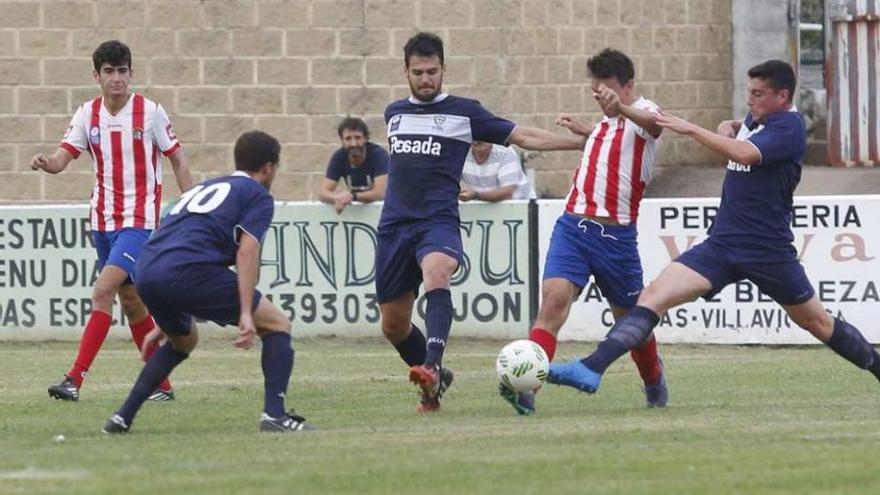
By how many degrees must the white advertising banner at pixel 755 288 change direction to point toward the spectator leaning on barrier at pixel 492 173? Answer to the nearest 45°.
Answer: approximately 90° to its right

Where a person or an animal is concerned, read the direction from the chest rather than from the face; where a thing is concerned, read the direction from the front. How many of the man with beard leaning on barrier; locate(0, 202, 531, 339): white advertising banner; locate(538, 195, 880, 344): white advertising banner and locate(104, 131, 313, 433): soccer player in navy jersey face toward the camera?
3

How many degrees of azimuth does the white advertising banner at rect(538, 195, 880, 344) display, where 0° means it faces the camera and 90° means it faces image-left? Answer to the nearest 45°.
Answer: approximately 0°

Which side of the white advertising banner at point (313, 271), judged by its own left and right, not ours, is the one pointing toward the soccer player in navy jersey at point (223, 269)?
front

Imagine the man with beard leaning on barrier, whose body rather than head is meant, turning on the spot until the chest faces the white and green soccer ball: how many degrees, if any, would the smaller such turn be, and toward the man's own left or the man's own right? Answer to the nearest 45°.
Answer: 0° — they already face it

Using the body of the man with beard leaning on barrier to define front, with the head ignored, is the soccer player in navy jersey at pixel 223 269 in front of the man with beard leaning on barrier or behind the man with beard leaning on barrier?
in front

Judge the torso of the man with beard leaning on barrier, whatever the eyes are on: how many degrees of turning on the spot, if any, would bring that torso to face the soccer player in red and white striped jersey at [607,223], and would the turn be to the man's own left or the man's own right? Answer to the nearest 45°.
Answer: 0° — they already face them

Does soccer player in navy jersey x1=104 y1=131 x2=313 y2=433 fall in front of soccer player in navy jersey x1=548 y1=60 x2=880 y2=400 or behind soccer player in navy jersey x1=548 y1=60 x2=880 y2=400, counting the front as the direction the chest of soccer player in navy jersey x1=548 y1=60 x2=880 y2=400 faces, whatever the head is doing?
in front

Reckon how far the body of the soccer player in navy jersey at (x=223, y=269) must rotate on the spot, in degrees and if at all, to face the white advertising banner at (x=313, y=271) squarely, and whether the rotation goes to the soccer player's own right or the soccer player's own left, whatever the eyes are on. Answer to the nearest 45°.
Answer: approximately 45° to the soccer player's own left

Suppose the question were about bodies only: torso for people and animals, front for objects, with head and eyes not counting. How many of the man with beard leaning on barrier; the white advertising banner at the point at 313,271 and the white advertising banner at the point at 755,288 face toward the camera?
3

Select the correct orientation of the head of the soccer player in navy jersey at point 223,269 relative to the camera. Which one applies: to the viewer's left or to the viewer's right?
to the viewer's right
